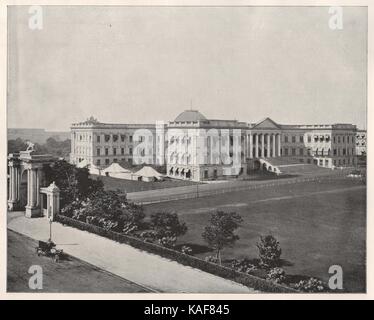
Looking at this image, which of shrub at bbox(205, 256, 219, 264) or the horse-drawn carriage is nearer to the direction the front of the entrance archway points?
the horse-drawn carriage

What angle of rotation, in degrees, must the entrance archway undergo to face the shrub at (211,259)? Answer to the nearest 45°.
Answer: approximately 90° to its left

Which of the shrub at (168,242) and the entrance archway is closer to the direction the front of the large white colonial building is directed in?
the shrub

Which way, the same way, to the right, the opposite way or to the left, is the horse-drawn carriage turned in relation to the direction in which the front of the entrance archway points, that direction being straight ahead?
to the left

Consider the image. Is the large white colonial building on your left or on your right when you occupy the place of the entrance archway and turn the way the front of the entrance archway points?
on your left

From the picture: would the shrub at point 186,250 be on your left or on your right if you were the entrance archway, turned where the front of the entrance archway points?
on your left

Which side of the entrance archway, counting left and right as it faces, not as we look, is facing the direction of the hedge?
left

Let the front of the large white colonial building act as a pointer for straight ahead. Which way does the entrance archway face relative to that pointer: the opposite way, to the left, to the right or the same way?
to the right
